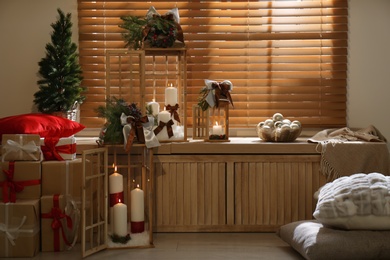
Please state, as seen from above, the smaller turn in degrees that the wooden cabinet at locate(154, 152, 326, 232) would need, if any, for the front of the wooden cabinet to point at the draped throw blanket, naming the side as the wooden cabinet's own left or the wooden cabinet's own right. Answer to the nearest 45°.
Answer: approximately 90° to the wooden cabinet's own left

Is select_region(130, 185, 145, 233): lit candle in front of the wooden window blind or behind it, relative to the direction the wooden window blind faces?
in front

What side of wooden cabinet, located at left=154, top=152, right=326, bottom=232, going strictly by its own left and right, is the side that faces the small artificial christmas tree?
right

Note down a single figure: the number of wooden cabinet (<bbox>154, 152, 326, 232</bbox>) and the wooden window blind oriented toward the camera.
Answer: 2

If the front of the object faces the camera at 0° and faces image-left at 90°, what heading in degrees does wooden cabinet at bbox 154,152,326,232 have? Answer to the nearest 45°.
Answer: approximately 0°

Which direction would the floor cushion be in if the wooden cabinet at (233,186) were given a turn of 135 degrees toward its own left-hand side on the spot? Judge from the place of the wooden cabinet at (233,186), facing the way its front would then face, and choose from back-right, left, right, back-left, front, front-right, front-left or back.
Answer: right

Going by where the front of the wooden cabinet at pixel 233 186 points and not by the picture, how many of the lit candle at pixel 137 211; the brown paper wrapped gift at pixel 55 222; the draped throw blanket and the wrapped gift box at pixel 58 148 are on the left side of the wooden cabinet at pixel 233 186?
1

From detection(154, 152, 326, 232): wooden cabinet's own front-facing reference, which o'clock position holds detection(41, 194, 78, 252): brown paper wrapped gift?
The brown paper wrapped gift is roughly at 2 o'clock from the wooden cabinet.

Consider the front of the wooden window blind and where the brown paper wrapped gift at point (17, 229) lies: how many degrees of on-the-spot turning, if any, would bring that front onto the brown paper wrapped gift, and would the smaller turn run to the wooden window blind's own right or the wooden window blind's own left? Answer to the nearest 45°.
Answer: approximately 45° to the wooden window blind's own right

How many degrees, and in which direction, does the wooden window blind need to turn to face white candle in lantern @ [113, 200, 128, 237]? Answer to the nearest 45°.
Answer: approximately 45° to its right

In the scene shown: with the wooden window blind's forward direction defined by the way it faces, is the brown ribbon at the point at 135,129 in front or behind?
in front
